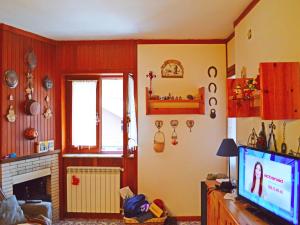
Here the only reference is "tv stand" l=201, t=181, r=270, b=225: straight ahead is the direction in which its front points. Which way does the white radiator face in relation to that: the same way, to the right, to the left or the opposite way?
to the left

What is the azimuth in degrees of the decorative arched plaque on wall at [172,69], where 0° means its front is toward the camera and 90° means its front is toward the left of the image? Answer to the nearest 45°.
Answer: approximately 0°

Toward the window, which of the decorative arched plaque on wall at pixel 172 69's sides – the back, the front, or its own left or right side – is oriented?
right

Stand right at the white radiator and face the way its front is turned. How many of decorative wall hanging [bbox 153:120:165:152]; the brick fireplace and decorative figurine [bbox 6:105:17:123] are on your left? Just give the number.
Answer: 1

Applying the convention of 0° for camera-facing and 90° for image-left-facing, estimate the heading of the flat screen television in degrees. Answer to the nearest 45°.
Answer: approximately 45°

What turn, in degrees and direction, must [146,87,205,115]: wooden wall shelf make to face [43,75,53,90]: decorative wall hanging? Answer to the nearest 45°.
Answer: approximately 90° to its right

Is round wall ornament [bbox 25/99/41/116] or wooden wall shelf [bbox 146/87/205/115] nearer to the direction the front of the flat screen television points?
the round wall ornament

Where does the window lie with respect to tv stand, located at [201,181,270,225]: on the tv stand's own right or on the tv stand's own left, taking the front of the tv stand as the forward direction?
on the tv stand's own right

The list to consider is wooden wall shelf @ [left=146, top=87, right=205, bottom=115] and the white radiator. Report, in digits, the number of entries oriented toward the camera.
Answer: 2

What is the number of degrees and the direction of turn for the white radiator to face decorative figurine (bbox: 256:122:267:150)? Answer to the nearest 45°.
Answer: approximately 45° to its left
